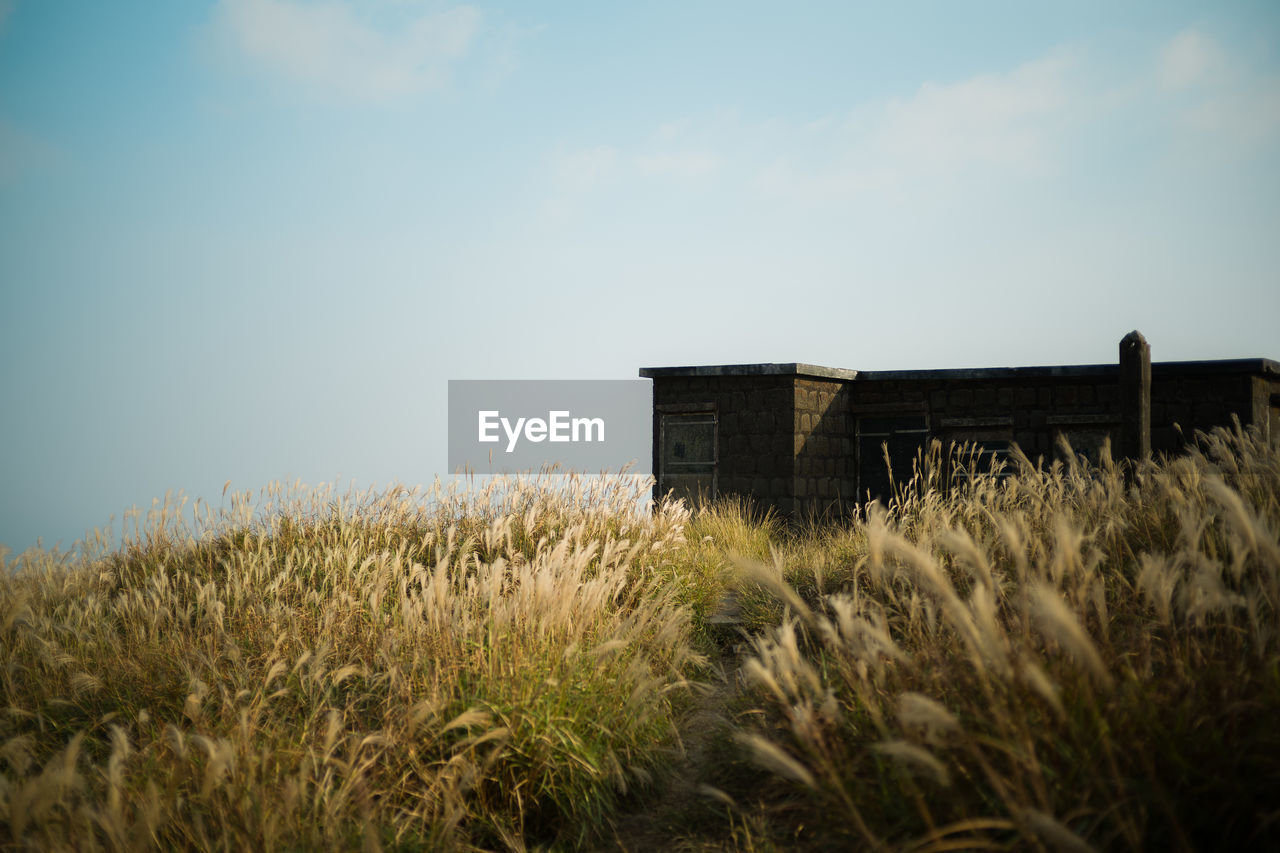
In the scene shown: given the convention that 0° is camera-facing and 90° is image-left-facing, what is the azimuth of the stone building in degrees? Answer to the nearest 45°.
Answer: approximately 0°
